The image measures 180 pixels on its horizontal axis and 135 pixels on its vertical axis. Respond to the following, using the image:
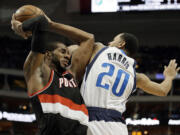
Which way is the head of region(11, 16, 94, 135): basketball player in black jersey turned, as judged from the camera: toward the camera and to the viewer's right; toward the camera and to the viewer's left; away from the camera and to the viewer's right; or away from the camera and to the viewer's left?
toward the camera and to the viewer's right

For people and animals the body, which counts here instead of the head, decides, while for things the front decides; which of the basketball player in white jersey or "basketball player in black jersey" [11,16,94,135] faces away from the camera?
the basketball player in white jersey

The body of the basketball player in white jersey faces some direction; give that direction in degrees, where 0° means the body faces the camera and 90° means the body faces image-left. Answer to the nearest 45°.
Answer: approximately 180°

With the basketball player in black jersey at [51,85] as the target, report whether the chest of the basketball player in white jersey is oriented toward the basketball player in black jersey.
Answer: no

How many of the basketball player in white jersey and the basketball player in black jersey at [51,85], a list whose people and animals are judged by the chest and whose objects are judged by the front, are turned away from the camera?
1

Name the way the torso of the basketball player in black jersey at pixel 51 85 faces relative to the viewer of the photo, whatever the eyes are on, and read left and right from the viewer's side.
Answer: facing the viewer and to the right of the viewer
